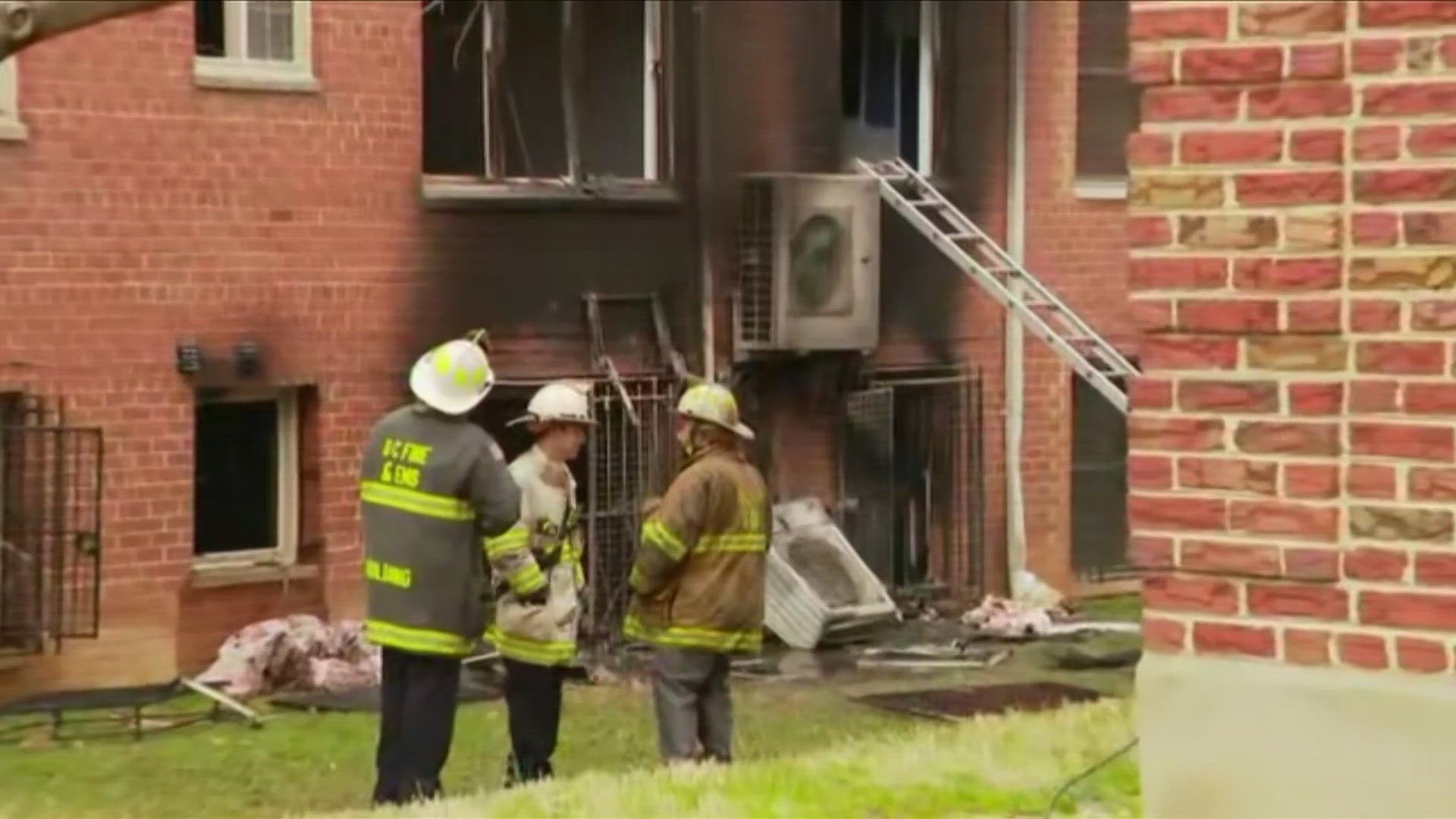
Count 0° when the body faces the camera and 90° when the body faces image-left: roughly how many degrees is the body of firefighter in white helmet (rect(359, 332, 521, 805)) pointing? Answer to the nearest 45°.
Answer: approximately 225°

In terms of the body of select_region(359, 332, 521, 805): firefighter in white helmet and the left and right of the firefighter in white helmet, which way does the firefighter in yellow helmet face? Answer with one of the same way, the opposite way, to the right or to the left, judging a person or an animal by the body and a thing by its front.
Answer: to the left

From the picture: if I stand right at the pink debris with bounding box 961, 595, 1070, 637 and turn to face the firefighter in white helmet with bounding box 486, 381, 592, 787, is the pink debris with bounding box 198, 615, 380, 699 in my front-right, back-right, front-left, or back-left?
front-right

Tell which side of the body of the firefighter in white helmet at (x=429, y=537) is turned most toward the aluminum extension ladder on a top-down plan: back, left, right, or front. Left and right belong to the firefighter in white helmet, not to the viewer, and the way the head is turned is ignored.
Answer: front

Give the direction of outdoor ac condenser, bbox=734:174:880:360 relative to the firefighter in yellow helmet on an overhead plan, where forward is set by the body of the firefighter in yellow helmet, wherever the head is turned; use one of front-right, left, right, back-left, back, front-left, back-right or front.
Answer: front-right

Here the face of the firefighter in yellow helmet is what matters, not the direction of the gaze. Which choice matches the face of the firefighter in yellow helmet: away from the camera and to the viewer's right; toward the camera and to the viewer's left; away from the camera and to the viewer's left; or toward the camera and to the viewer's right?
away from the camera and to the viewer's left

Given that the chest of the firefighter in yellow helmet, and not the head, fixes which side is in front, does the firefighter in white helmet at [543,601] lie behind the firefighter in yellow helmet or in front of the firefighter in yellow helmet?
in front

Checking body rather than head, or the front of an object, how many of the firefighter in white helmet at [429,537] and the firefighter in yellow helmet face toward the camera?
0

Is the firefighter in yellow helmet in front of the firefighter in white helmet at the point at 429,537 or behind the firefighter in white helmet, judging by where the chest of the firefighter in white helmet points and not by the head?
in front

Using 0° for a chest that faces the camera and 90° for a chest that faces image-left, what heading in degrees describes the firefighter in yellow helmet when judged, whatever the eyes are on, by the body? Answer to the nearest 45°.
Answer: approximately 135°

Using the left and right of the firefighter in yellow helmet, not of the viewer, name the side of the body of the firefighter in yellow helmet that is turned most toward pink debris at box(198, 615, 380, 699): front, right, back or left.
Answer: front

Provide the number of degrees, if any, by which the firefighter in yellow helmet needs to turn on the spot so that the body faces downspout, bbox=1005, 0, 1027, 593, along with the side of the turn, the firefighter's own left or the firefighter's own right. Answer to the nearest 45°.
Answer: approximately 45° to the firefighter's own right

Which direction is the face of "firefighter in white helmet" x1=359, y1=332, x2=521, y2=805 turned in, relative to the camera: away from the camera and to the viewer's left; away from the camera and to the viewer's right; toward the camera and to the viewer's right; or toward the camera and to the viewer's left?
away from the camera and to the viewer's right

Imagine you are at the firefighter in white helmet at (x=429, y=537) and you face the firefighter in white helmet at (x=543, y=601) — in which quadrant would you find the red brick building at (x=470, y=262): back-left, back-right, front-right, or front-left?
front-left

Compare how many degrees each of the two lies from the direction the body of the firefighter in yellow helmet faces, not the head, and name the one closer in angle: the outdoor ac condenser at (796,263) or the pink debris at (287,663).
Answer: the pink debris
